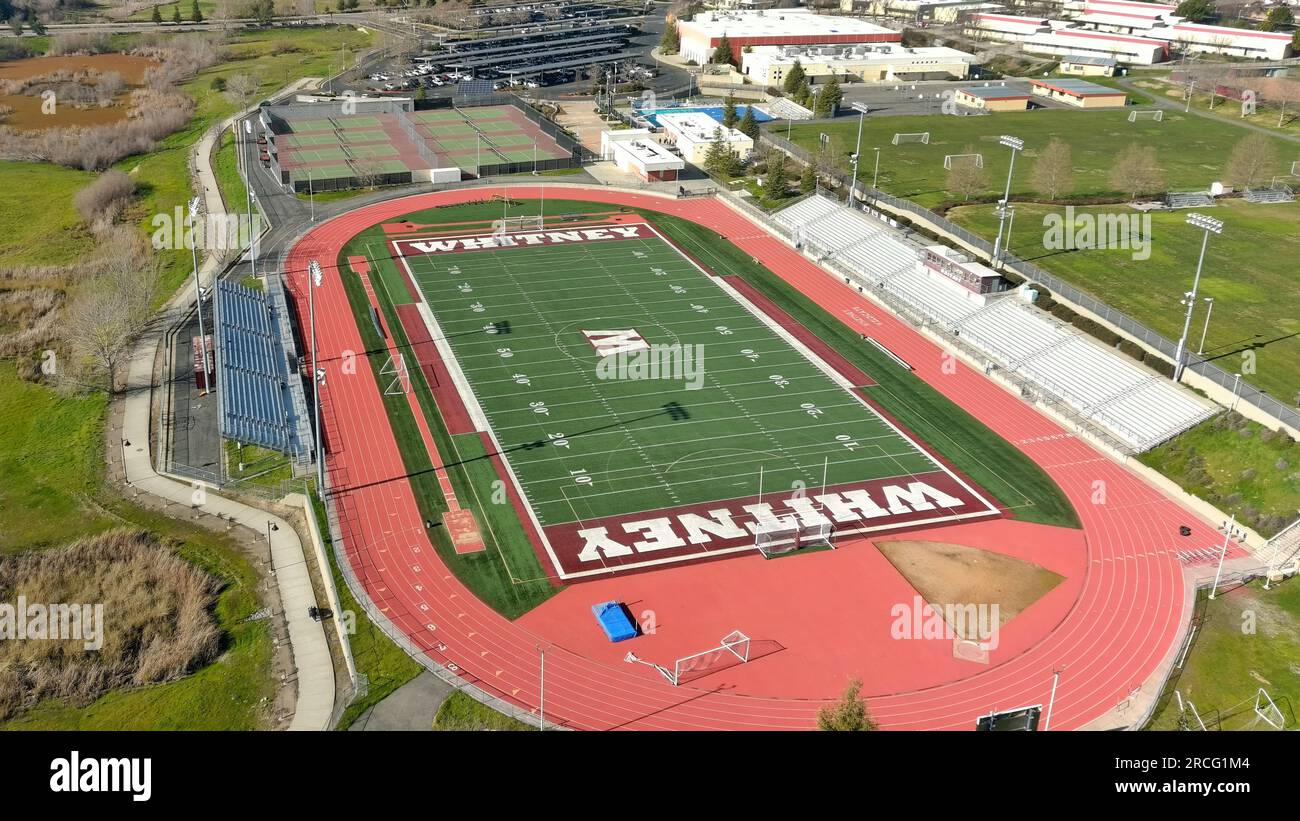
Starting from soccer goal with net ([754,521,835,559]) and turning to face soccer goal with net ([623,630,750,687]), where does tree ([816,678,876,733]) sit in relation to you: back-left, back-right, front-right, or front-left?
front-left

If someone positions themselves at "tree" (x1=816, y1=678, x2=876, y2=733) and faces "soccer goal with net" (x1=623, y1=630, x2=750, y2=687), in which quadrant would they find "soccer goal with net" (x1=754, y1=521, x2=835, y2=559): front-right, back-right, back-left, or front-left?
front-right

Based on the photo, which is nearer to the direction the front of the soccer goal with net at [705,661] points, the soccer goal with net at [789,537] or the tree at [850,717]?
the tree

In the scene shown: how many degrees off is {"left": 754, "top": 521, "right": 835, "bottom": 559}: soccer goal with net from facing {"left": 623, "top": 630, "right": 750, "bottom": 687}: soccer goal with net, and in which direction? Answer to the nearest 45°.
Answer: approximately 135° to its left

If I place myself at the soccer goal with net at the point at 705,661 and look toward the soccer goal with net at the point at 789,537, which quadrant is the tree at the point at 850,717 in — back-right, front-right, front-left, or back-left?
back-right

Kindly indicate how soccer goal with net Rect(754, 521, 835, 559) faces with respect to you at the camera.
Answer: facing away from the viewer and to the left of the viewer

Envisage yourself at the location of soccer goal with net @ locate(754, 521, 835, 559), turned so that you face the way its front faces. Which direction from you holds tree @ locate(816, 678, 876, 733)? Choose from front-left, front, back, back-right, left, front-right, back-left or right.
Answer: back-left

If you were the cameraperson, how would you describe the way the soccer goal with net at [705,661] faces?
facing the viewer and to the right of the viewer

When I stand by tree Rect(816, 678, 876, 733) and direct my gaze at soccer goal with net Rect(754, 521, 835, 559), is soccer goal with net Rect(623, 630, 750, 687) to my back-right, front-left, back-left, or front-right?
front-left

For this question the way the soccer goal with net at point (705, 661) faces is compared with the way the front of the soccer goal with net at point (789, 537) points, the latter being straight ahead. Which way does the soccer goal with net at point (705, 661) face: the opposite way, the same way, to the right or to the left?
the opposite way
